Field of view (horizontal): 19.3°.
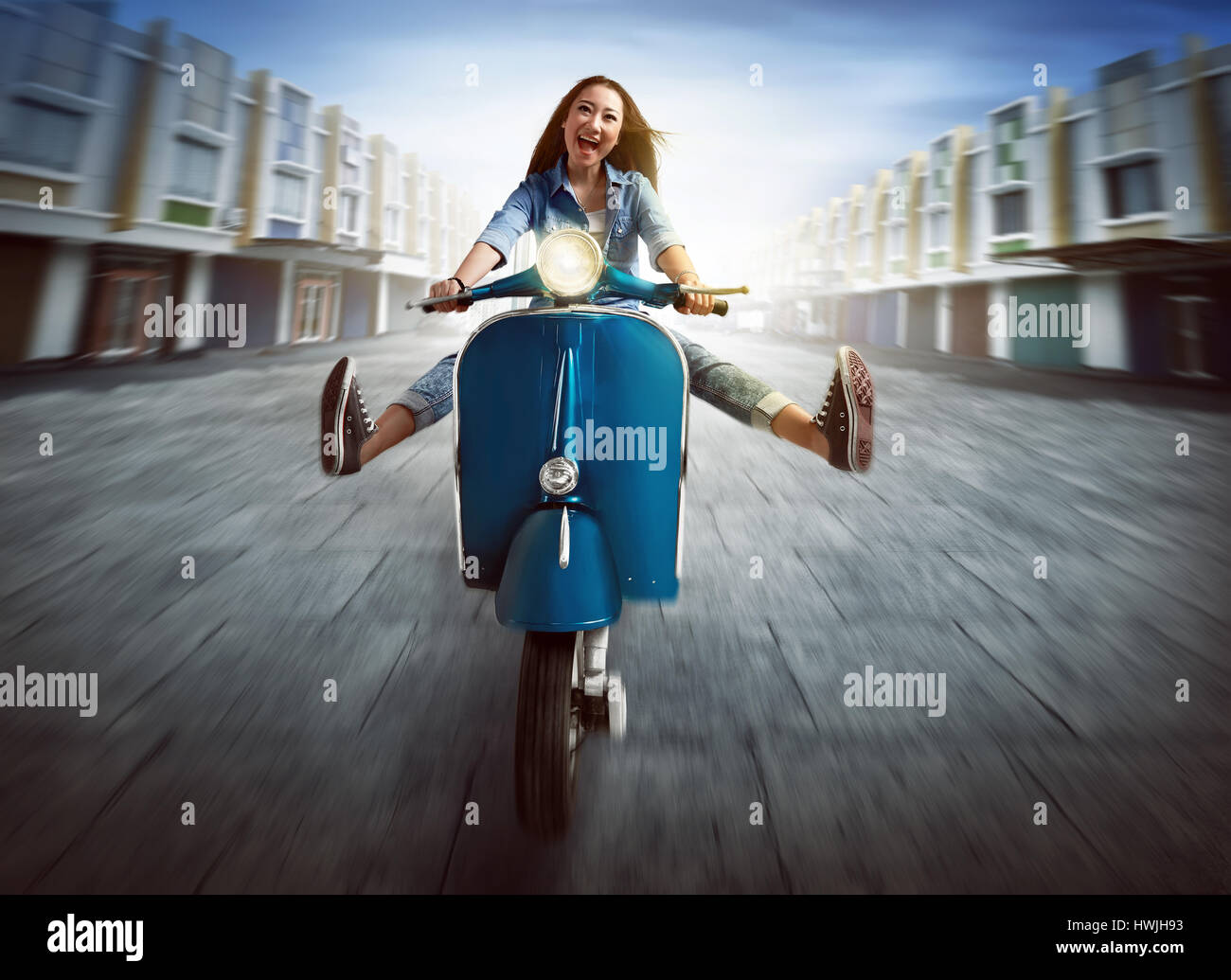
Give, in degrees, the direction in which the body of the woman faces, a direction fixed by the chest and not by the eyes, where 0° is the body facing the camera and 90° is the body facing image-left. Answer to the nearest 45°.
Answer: approximately 0°

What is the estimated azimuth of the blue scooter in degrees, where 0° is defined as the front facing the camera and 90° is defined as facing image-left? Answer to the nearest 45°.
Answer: approximately 0°
